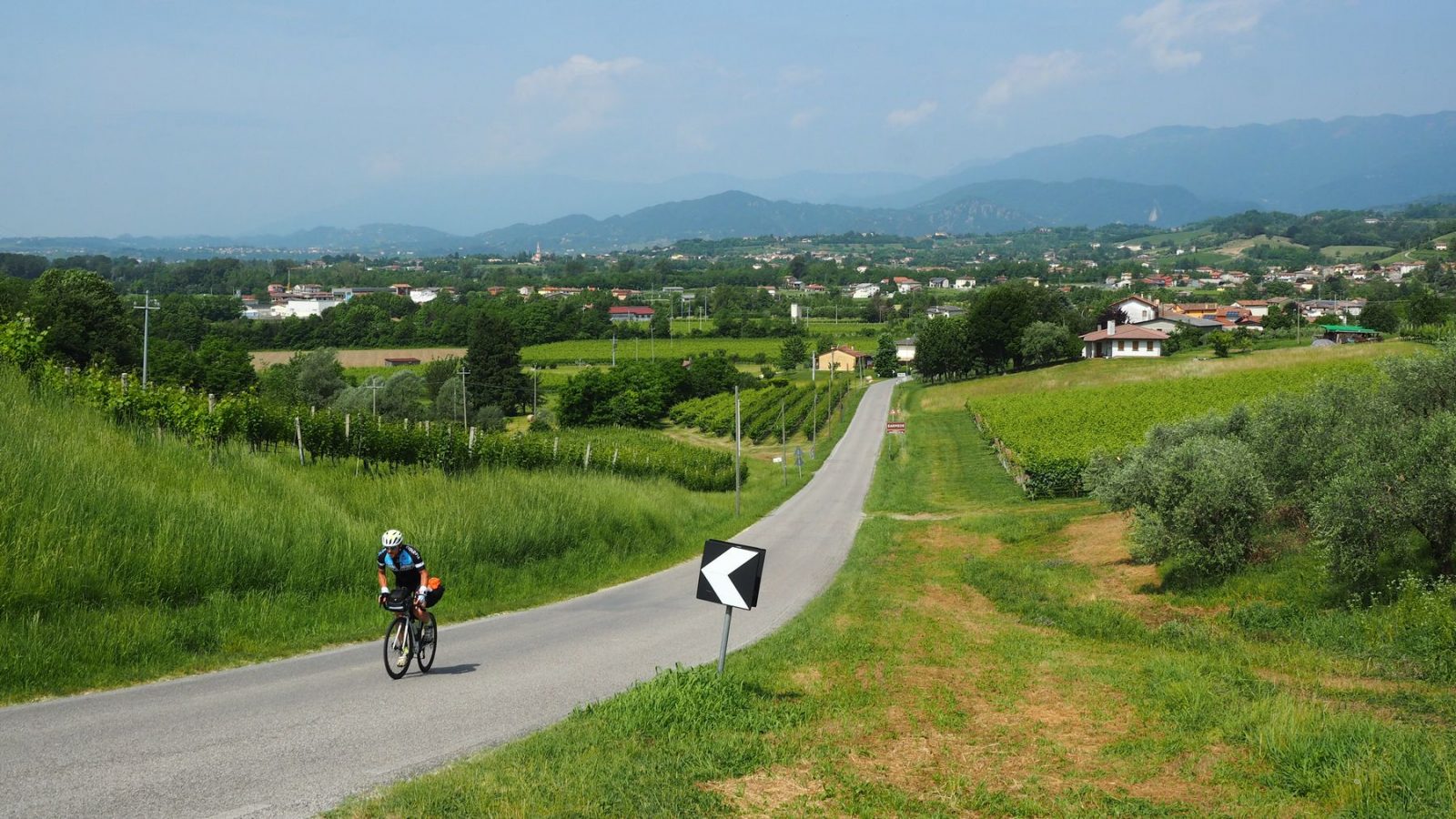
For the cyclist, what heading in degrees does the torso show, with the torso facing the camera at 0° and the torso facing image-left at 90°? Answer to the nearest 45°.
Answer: approximately 45°

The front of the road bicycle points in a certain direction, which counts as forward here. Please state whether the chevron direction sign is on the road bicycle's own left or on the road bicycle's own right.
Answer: on the road bicycle's own left

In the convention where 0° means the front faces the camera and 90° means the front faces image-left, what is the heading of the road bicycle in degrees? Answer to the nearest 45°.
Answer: approximately 45°

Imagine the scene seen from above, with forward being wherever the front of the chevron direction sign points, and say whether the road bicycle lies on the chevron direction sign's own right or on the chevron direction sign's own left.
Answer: on the chevron direction sign's own right
